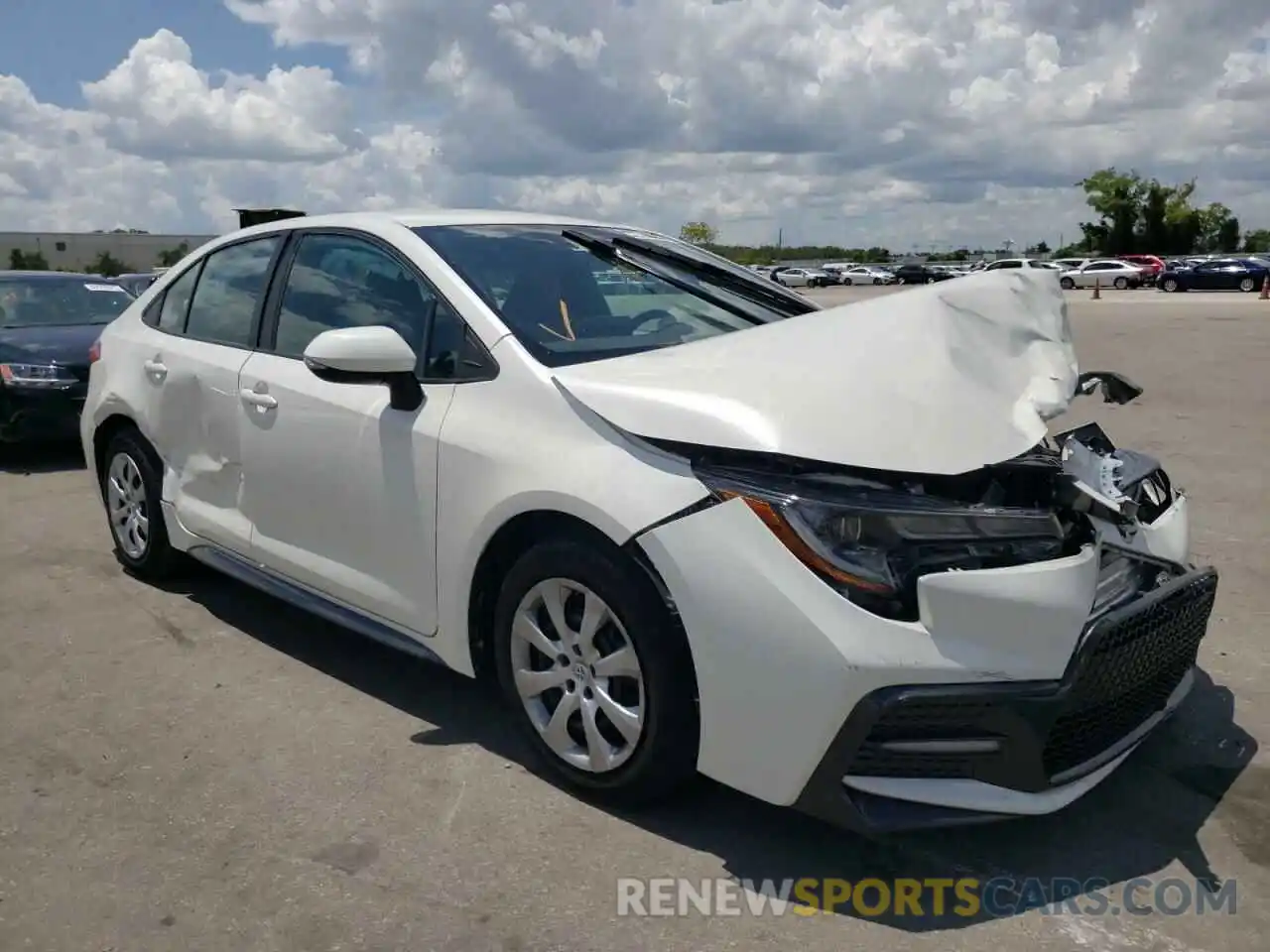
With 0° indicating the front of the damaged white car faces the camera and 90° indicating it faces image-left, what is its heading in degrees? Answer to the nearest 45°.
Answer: approximately 315°
